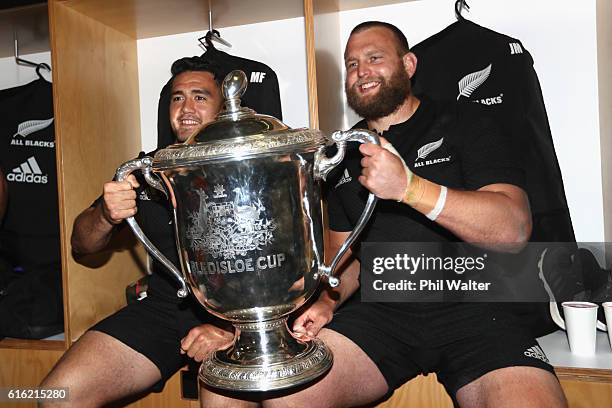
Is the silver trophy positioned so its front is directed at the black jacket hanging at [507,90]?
no

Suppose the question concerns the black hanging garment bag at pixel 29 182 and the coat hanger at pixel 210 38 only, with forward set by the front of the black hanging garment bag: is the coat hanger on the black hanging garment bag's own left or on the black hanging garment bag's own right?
on the black hanging garment bag's own left

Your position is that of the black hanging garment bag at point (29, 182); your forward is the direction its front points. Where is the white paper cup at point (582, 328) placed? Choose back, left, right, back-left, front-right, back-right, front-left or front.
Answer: front-left

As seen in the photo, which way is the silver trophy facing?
toward the camera

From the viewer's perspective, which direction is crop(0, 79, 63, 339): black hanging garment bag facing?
toward the camera

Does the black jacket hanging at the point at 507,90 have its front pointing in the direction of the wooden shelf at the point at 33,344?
no

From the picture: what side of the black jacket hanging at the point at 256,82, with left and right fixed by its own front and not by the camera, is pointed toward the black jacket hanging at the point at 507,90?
left

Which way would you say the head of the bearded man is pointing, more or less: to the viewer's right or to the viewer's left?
to the viewer's left

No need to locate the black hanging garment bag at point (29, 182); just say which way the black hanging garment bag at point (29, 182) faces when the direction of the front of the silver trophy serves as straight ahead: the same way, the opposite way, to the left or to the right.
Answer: the same way

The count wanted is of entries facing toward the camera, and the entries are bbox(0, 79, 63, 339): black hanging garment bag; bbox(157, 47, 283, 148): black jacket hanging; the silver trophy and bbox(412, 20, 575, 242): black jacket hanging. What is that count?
4

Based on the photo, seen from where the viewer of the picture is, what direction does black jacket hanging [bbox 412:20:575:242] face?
facing the viewer

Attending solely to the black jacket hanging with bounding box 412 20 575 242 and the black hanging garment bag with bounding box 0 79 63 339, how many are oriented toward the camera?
2

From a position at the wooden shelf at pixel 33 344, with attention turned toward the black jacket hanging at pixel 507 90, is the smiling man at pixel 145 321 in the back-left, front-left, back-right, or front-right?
front-right
